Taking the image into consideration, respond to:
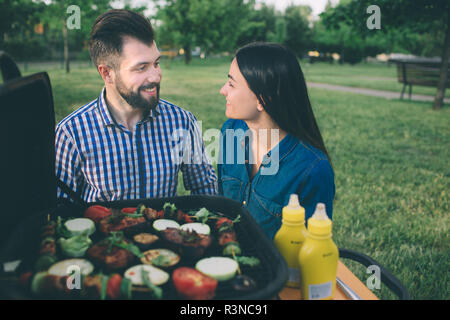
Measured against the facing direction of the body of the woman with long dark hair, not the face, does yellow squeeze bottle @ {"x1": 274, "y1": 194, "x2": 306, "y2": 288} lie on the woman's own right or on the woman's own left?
on the woman's own left

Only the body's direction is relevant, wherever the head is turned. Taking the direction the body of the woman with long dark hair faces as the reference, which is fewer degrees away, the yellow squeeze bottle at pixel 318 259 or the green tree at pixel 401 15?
the yellow squeeze bottle

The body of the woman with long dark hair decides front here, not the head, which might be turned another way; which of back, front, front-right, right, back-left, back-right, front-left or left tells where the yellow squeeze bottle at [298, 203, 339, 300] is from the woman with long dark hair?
front-left

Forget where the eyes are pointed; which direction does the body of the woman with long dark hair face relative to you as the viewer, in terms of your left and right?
facing the viewer and to the left of the viewer

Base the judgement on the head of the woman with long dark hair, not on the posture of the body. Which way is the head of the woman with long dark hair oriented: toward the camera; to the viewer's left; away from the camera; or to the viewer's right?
to the viewer's left

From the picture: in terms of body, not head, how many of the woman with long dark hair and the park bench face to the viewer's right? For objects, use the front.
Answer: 0

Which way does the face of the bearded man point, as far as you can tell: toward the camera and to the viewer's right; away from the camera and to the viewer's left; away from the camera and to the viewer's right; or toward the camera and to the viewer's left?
toward the camera and to the viewer's right

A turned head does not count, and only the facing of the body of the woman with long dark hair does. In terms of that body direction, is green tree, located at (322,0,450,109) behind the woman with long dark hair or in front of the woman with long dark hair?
behind

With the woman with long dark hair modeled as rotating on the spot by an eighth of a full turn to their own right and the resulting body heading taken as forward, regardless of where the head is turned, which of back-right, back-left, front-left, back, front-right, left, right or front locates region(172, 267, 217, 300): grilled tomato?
left
